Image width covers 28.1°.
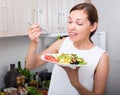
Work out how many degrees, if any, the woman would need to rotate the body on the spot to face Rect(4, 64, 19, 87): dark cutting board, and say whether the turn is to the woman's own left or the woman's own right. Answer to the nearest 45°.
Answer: approximately 90° to the woman's own right

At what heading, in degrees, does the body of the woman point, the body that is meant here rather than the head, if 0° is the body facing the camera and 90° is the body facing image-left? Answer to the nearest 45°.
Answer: approximately 45°
